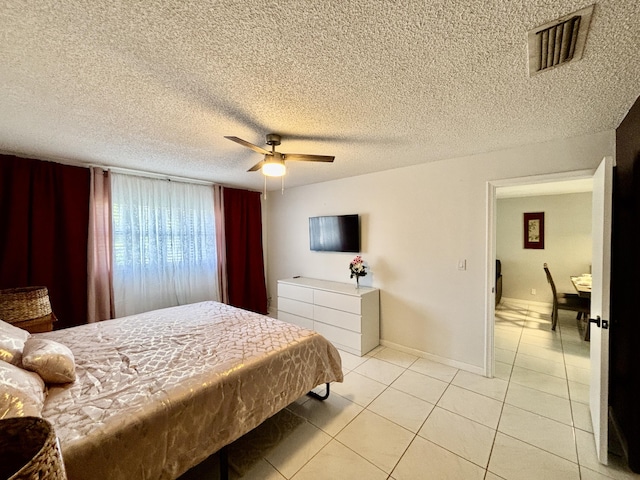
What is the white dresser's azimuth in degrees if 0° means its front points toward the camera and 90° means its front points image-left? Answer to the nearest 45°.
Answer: approximately 45°

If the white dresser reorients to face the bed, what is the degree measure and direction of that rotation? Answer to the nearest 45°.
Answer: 0° — it already faces it

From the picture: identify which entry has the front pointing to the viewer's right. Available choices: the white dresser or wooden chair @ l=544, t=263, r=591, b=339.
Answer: the wooden chair

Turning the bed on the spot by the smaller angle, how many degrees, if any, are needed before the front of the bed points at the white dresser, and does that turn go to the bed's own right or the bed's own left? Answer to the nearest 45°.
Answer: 0° — it already faces it

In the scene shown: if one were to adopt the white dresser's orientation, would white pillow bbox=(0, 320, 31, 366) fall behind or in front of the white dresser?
in front

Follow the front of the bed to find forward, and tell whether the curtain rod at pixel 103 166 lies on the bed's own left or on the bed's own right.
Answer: on the bed's own left

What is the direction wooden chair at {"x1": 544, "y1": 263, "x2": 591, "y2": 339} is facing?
to the viewer's right

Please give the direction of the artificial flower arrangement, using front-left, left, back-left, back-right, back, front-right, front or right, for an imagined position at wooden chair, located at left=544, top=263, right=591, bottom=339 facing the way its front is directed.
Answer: back-right

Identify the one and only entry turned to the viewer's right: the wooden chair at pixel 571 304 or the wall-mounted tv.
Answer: the wooden chair

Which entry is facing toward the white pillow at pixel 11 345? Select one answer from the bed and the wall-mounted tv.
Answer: the wall-mounted tv

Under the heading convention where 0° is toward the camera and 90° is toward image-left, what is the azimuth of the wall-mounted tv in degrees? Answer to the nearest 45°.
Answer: approximately 45°
